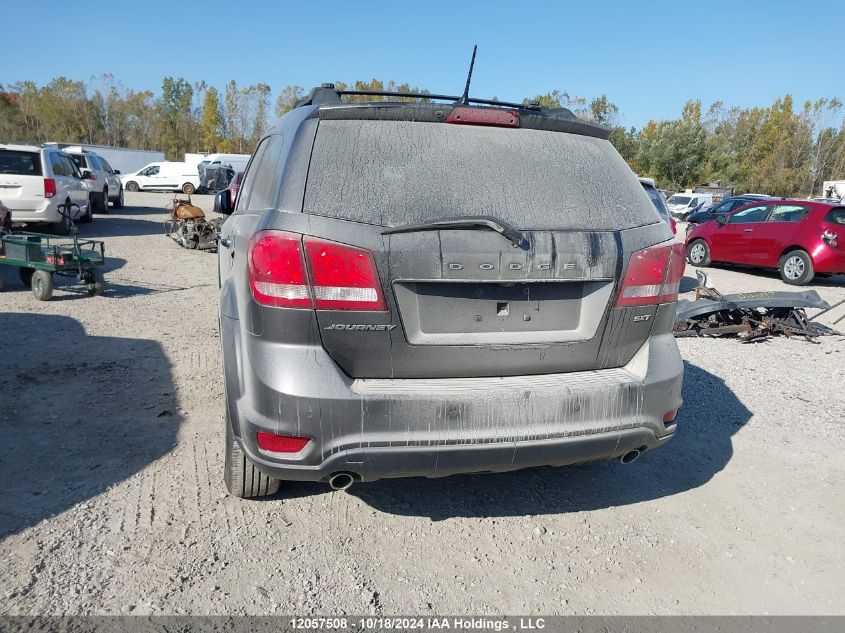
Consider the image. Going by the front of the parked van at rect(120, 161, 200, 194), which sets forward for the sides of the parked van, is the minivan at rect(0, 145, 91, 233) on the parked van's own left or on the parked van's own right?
on the parked van's own left

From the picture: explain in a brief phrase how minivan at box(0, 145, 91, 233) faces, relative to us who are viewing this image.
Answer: facing away from the viewer and to the right of the viewer

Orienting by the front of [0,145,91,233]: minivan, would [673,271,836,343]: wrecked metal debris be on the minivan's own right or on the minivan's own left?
on the minivan's own right

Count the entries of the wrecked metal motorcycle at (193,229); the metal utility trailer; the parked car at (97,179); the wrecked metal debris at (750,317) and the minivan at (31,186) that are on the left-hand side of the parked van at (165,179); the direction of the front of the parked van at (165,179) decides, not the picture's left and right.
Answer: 5

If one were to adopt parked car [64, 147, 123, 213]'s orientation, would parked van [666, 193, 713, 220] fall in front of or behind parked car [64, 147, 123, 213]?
in front

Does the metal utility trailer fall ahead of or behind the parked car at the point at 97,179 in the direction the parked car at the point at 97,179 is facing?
behind

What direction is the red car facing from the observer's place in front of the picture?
facing away from the viewer and to the left of the viewer

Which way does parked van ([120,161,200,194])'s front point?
to the viewer's left

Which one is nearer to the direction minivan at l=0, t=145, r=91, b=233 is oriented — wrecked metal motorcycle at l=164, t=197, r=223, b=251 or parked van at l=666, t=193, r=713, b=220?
the parked van

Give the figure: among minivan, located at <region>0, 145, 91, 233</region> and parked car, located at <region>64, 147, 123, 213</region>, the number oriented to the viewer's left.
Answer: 0

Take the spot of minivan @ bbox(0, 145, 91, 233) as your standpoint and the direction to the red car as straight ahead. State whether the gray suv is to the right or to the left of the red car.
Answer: right

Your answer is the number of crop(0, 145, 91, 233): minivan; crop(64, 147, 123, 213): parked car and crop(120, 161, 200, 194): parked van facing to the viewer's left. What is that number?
1

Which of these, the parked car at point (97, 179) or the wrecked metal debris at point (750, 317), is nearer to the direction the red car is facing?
the parked car
